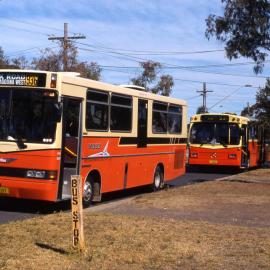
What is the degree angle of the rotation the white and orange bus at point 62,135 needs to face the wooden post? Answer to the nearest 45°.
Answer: approximately 45° to its left

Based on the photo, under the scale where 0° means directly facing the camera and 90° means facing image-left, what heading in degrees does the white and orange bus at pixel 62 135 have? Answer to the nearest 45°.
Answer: approximately 45°

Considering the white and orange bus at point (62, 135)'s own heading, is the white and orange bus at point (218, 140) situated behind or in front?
behind

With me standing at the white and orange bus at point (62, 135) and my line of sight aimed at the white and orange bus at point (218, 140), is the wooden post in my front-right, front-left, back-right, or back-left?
back-right

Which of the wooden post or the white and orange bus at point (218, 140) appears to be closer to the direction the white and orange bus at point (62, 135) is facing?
the wooden post
